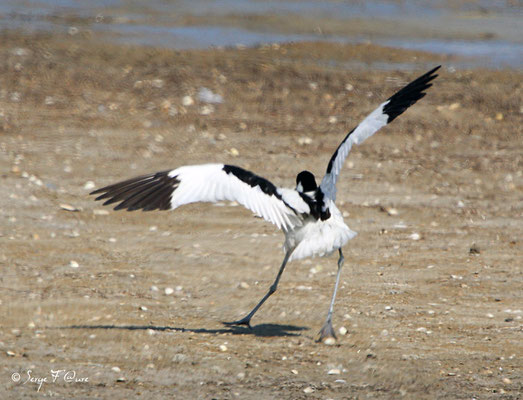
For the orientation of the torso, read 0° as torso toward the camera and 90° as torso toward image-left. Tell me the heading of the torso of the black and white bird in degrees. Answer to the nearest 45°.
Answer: approximately 180°

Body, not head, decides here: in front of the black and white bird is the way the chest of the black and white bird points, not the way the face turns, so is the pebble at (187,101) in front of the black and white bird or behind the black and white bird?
in front

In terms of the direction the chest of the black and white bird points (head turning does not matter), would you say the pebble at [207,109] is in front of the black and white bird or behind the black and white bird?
in front

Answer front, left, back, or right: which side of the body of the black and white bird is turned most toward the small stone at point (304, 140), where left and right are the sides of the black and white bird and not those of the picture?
front

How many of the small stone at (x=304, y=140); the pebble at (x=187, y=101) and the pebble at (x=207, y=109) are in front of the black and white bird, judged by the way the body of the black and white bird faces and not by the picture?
3

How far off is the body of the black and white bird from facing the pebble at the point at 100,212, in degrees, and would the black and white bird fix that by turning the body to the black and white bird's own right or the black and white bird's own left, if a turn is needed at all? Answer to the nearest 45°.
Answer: approximately 45° to the black and white bird's own left

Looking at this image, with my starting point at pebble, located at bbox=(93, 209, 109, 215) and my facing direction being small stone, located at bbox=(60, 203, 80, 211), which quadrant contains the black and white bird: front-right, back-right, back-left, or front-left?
back-left

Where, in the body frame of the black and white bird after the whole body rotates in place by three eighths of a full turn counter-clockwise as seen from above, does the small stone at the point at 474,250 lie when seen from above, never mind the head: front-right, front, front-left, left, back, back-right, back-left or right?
back

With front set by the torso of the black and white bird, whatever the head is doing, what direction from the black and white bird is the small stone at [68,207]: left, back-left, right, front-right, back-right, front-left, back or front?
front-left
